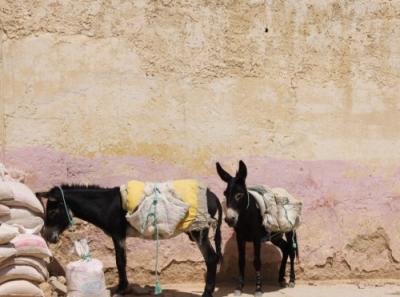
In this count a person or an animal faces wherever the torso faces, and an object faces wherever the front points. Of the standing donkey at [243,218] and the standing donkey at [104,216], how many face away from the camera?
0

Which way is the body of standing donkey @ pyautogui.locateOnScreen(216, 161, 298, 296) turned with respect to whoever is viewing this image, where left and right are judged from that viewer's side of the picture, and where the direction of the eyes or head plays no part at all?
facing the viewer and to the left of the viewer

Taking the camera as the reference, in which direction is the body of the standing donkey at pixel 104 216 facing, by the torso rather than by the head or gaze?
to the viewer's left

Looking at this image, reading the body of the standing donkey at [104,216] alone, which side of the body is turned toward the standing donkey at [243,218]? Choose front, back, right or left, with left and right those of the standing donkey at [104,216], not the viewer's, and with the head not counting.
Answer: back
